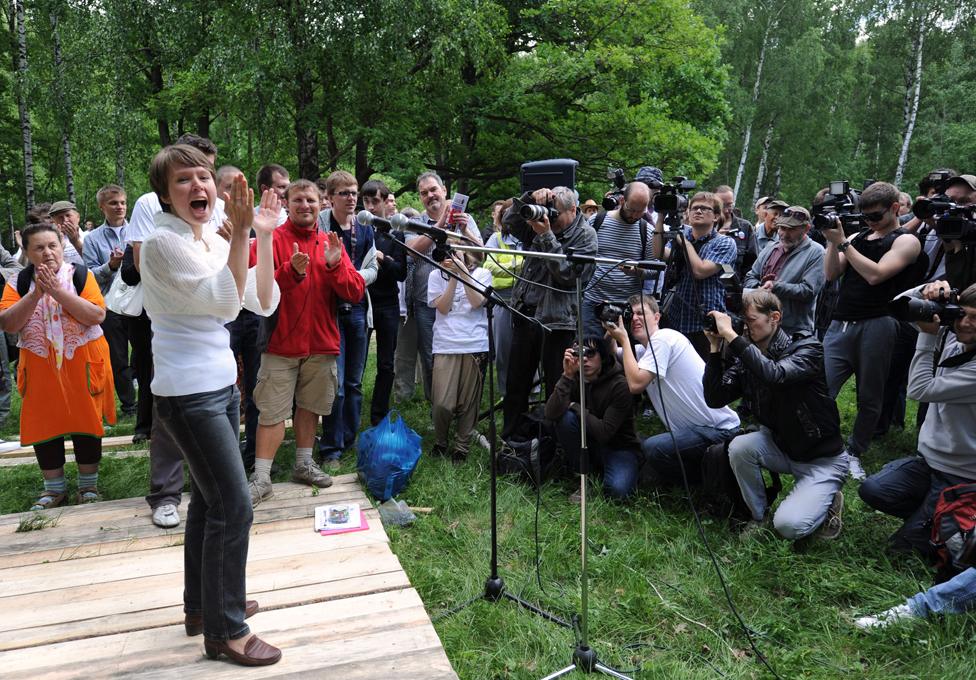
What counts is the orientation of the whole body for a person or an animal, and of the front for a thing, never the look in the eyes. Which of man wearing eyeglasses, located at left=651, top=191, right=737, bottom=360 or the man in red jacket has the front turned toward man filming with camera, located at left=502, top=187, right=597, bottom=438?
the man wearing eyeglasses

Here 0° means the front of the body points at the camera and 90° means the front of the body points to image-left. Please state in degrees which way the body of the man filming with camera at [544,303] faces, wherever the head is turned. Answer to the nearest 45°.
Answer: approximately 45°

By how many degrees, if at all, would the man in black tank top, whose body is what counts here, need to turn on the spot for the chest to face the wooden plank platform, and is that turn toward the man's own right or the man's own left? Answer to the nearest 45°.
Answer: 0° — they already face it

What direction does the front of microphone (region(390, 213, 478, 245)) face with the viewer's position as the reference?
facing to the left of the viewer

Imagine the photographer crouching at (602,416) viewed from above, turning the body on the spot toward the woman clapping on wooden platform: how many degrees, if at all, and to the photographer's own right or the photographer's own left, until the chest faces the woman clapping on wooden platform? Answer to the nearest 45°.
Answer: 0° — they already face them

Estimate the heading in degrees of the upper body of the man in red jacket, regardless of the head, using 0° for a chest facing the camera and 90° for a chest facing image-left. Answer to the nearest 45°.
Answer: approximately 0°
